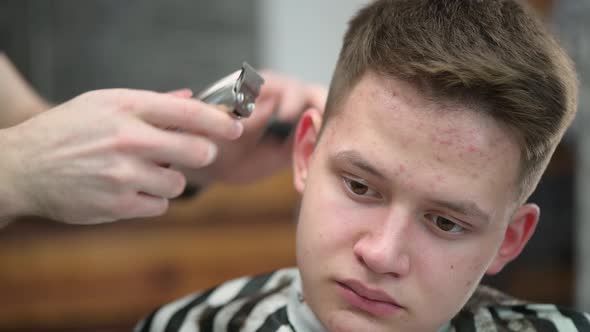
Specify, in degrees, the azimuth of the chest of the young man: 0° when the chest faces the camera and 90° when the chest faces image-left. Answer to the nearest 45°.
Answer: approximately 0°
